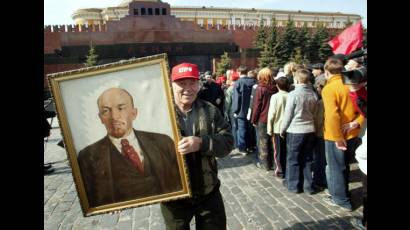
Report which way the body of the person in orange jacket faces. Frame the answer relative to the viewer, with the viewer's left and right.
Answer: facing away from the viewer and to the left of the viewer

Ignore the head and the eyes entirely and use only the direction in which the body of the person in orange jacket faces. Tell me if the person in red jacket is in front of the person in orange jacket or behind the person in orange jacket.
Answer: in front
